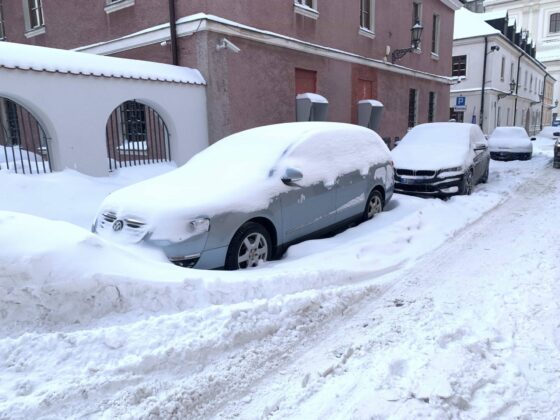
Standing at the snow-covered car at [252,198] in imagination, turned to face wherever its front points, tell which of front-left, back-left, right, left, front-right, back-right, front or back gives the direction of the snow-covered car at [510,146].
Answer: back

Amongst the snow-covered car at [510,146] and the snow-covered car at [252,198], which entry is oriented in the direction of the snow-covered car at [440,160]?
the snow-covered car at [510,146]

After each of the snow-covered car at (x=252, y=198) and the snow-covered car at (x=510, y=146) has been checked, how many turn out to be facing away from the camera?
0

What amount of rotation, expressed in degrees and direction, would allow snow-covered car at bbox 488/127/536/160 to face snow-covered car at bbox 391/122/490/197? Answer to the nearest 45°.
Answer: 0° — it already faces it

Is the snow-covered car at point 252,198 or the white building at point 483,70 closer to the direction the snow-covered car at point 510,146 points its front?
the snow-covered car

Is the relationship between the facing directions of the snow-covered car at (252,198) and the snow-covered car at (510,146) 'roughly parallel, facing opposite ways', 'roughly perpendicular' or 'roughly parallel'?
roughly parallel

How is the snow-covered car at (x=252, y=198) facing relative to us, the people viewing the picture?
facing the viewer and to the left of the viewer

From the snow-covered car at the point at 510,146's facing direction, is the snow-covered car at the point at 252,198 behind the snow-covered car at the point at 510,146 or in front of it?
in front

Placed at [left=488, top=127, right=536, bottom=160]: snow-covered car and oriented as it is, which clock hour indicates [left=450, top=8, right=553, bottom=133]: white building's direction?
The white building is roughly at 6 o'clock from the snow-covered car.

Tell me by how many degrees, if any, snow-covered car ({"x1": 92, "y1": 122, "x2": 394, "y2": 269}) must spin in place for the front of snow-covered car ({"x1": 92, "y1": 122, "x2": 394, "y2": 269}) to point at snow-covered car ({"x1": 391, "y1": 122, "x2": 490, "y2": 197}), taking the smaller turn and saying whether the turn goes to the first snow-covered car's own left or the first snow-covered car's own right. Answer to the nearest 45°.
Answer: approximately 180°

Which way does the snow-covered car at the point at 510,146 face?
toward the camera

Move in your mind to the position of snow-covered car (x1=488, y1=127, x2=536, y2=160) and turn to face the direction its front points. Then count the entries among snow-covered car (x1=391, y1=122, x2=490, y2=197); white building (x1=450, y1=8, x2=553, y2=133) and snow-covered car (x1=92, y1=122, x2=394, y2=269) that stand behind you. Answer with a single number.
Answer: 1

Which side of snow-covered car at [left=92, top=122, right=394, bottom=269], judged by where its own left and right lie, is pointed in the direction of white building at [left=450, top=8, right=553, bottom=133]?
back
